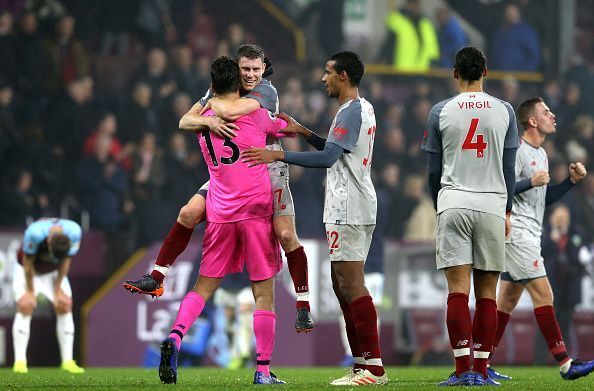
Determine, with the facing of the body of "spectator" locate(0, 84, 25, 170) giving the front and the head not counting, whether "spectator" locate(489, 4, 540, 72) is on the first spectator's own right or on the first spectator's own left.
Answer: on the first spectator's own left

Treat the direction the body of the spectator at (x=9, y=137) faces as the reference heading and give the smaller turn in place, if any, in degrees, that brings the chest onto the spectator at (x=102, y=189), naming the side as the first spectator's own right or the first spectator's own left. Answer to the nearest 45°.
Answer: approximately 90° to the first spectator's own left
